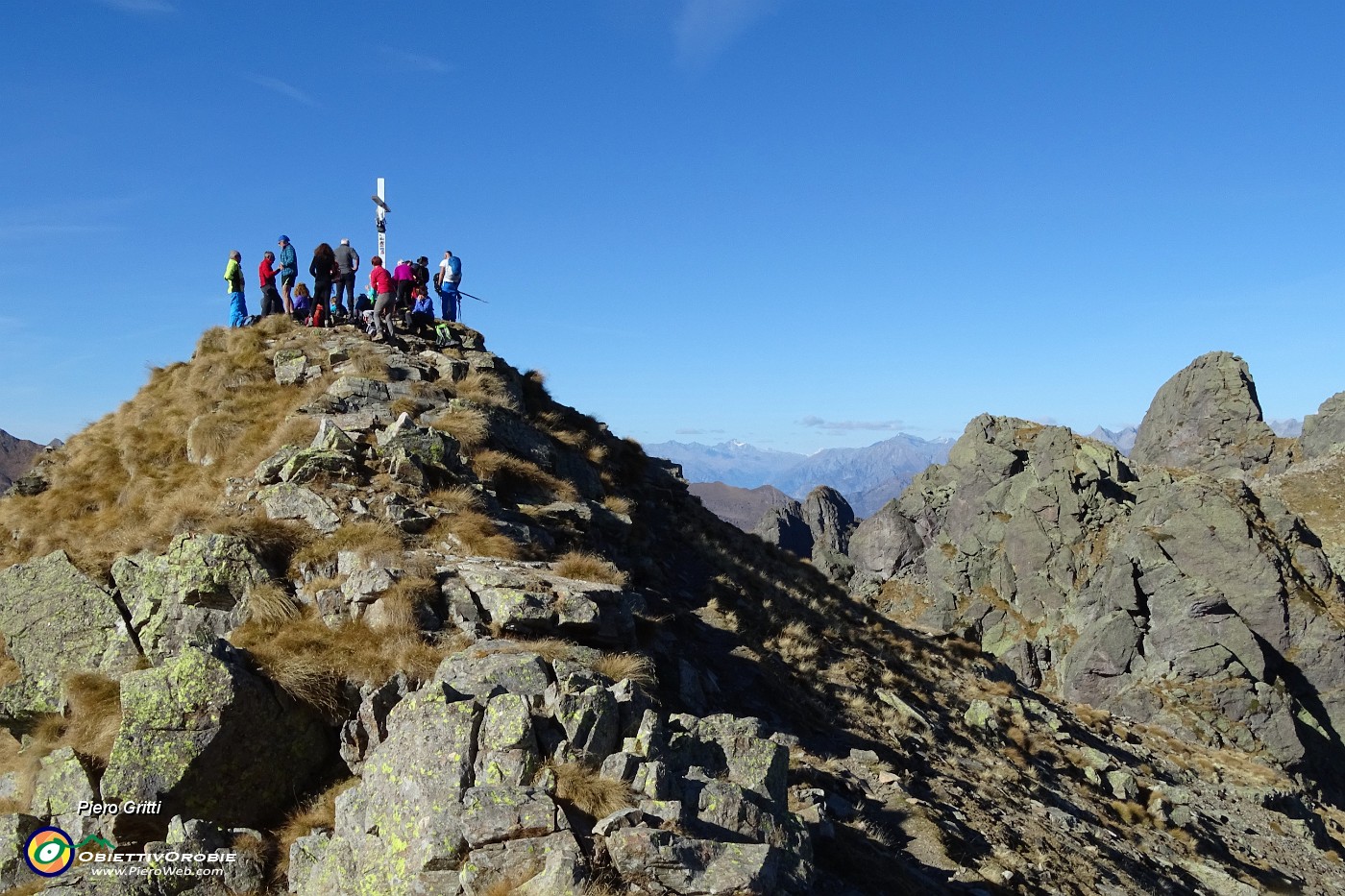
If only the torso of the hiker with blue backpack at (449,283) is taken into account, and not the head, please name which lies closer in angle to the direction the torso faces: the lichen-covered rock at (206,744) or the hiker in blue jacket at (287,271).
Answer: the hiker in blue jacket

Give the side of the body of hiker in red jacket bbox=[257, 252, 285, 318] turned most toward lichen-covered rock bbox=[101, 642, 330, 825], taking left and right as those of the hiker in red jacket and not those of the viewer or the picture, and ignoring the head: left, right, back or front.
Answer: right

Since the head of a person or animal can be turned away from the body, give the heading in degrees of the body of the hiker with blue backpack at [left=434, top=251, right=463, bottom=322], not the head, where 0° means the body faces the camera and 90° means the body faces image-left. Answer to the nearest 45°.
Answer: approximately 135°

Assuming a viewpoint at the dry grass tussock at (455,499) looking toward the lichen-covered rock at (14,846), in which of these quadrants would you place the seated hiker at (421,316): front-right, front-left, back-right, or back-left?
back-right

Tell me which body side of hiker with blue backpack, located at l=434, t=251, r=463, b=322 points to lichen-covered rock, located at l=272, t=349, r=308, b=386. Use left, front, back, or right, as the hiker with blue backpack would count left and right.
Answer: left

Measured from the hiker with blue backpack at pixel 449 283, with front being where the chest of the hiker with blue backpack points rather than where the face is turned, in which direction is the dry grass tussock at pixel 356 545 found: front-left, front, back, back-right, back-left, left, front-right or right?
back-left

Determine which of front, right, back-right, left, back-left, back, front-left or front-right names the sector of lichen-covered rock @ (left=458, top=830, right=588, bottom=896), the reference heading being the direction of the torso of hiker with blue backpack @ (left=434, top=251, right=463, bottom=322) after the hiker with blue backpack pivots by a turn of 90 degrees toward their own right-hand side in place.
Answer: back-right

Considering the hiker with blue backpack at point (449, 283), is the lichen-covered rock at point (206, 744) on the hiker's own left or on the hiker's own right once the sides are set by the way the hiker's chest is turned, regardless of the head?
on the hiker's own left

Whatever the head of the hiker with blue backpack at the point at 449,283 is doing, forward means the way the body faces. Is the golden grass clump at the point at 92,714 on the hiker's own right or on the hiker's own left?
on the hiker's own left

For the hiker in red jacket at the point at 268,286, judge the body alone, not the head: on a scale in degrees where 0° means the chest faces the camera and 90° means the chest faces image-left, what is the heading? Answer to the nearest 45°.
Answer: approximately 270°

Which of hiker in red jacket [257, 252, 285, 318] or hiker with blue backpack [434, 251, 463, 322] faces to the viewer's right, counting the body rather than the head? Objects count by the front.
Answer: the hiker in red jacket

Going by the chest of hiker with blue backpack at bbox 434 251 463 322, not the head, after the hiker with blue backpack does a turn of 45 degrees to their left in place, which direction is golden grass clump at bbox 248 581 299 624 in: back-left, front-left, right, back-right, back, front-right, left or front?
left

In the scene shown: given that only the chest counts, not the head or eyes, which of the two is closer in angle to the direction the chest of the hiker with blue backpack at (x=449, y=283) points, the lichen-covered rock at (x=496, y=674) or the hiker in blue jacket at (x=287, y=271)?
the hiker in blue jacket
